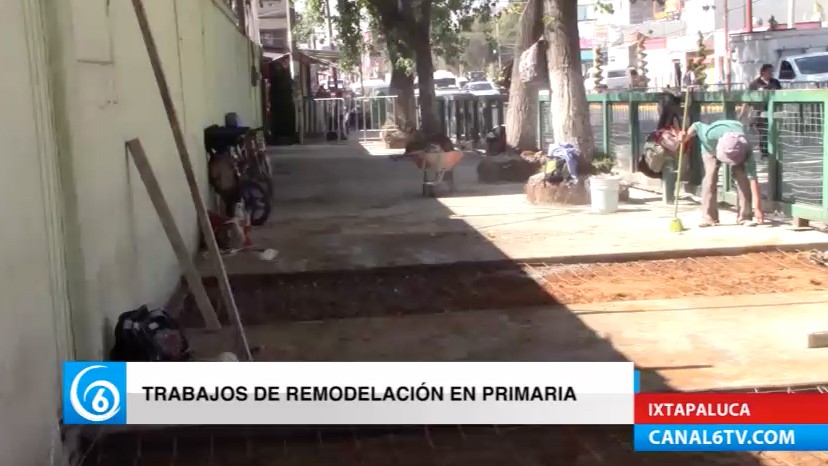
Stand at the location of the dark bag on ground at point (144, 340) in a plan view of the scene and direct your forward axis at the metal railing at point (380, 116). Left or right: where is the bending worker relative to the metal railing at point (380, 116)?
right

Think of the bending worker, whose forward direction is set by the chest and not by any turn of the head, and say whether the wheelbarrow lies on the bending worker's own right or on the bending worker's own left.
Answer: on the bending worker's own right

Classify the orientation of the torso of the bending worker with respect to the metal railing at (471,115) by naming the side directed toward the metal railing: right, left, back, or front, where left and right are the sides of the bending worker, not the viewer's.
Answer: back

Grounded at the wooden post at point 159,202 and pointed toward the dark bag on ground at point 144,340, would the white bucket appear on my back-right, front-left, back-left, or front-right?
back-left

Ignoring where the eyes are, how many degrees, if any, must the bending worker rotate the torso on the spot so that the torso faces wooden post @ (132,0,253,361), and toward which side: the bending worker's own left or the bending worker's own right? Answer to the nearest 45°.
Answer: approximately 45° to the bending worker's own right

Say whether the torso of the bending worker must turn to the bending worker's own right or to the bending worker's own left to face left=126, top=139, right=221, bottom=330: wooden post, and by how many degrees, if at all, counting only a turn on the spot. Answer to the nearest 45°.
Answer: approximately 45° to the bending worker's own right

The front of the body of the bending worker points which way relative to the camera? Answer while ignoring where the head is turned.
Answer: toward the camera

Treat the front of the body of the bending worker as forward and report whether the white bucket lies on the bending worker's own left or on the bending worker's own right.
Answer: on the bending worker's own right

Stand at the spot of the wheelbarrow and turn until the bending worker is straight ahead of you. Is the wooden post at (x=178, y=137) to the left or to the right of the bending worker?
right

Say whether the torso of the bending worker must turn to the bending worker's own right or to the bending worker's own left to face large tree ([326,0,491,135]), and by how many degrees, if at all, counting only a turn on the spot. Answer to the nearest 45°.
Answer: approximately 135° to the bending worker's own right

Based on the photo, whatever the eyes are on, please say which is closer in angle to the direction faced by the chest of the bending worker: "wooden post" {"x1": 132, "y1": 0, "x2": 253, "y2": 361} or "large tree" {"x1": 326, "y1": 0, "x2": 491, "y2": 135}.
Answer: the wooden post
